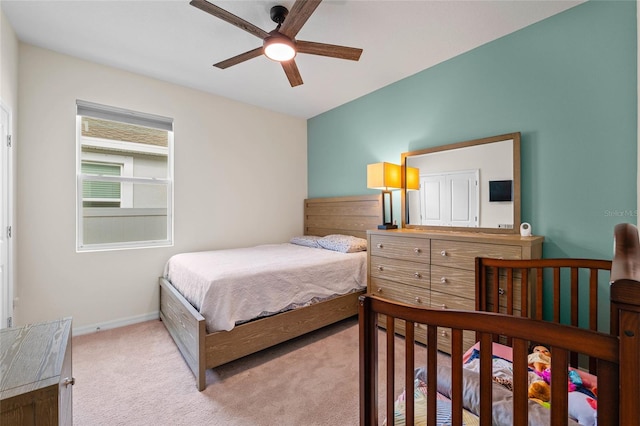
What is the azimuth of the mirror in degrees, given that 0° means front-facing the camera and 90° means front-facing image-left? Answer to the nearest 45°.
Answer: approximately 45°

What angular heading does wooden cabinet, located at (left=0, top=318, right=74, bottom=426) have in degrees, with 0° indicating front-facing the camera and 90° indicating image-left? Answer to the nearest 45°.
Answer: approximately 270°

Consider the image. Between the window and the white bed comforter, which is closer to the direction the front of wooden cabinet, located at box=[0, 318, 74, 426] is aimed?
the white bed comforter

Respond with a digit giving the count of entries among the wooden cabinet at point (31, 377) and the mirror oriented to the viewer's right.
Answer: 1

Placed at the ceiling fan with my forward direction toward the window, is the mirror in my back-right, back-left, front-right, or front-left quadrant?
back-right

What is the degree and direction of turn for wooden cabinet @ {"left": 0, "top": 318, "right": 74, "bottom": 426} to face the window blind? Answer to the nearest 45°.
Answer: approximately 90° to its left

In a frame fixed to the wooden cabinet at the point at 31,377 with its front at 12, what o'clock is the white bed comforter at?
The white bed comforter is roughly at 11 o'clock from the wooden cabinet.
